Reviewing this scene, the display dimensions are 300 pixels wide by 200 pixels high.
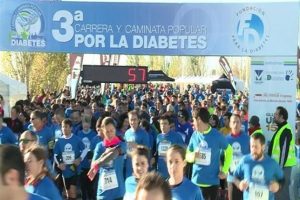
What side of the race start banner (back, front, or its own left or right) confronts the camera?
front

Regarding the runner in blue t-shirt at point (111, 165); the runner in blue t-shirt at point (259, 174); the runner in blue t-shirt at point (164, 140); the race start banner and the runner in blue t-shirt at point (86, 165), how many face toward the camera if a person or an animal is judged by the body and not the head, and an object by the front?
5

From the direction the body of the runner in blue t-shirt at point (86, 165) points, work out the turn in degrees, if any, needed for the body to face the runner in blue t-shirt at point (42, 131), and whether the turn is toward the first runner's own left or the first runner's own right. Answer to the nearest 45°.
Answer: approximately 90° to the first runner's own right

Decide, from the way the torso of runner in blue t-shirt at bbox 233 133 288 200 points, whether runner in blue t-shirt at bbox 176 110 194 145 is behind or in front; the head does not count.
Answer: behind

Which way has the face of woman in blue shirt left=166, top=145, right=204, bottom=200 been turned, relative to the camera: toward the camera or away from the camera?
toward the camera

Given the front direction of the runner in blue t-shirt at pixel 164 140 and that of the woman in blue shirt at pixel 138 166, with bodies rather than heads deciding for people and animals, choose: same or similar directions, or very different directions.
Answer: same or similar directions

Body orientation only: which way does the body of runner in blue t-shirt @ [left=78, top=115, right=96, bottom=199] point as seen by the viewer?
toward the camera

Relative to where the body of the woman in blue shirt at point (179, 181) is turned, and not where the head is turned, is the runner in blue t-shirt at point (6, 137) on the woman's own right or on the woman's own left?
on the woman's own right

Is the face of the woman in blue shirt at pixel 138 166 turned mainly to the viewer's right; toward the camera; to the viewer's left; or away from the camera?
toward the camera

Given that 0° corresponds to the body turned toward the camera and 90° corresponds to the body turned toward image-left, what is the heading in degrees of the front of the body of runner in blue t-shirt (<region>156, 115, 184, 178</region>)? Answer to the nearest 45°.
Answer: approximately 0°
